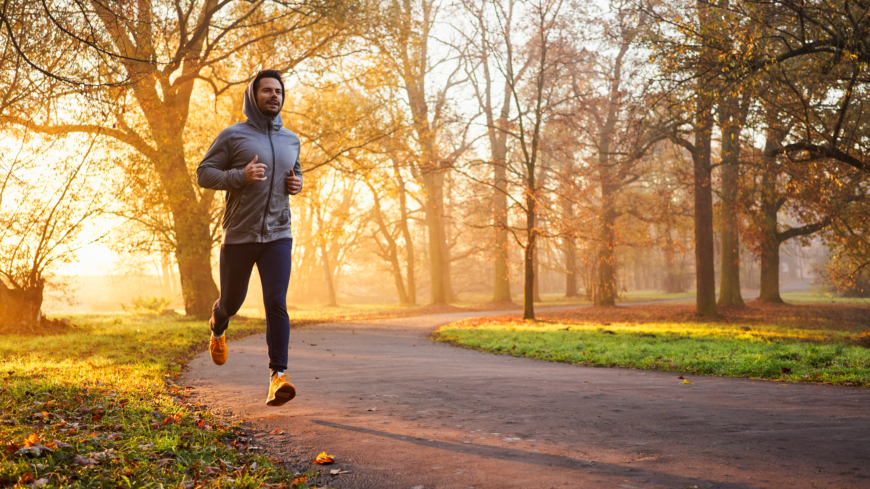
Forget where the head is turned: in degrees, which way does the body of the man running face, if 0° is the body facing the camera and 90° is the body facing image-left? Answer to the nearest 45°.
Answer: approximately 315°

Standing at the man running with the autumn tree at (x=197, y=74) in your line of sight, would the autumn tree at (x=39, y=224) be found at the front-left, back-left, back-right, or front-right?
front-left

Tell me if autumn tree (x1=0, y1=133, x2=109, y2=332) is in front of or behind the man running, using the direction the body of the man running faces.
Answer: behind

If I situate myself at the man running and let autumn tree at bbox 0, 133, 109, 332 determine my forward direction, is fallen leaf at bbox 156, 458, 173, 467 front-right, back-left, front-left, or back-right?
back-left

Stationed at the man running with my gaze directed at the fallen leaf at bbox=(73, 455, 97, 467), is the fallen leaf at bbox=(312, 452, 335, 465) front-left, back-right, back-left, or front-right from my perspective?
front-left

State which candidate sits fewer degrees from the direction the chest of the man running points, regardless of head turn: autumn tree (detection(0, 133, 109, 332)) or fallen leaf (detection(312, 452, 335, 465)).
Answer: the fallen leaf

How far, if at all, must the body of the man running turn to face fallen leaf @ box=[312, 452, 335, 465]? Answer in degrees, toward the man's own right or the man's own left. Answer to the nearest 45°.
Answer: approximately 45° to the man's own right

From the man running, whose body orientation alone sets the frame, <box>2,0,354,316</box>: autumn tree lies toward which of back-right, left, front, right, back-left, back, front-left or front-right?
back-left

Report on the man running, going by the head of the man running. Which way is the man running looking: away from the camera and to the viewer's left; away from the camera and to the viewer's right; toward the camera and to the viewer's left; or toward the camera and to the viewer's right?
toward the camera and to the viewer's right

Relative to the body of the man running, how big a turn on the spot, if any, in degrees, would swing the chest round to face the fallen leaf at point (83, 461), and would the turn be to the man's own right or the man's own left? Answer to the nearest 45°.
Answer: approximately 90° to the man's own right

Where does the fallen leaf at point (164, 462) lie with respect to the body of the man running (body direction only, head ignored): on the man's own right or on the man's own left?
on the man's own right
